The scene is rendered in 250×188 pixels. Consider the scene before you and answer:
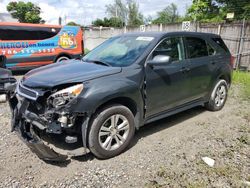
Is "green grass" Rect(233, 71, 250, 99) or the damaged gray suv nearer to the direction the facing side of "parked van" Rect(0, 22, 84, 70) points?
the damaged gray suv

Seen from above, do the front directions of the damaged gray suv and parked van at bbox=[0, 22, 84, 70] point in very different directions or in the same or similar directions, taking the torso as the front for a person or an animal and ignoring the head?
same or similar directions

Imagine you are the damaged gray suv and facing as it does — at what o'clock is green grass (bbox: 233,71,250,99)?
The green grass is roughly at 6 o'clock from the damaged gray suv.

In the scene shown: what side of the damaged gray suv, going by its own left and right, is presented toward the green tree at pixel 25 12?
right

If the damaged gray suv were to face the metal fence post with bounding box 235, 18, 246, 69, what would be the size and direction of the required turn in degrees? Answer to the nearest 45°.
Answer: approximately 180°

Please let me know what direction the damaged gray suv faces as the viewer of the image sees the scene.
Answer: facing the viewer and to the left of the viewer

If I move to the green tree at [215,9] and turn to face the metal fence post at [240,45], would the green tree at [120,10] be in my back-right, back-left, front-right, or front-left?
back-right

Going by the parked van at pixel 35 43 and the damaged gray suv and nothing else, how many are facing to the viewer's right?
0

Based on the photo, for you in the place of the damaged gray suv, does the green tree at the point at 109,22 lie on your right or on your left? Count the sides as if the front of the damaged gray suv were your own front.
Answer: on your right

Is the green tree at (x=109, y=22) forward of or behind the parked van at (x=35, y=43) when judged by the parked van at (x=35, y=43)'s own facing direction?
behind
